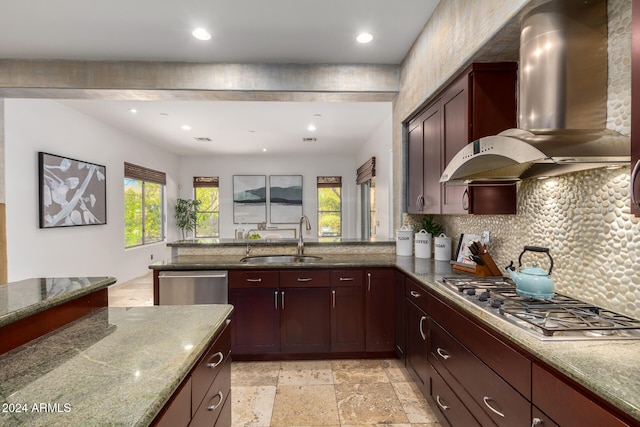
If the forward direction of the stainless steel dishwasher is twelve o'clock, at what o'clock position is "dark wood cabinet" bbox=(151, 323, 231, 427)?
The dark wood cabinet is roughly at 12 o'clock from the stainless steel dishwasher.

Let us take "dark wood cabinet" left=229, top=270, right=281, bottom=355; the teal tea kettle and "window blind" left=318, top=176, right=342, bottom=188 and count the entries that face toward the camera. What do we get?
2

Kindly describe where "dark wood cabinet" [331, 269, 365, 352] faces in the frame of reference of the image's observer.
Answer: facing the viewer

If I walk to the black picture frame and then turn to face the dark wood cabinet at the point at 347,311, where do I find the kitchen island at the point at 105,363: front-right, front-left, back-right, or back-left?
front-right

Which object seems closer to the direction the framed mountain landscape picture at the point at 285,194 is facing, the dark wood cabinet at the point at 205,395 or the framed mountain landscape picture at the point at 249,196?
the dark wood cabinet

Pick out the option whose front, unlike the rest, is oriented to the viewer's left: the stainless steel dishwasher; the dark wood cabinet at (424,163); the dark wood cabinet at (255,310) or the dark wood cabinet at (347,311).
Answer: the dark wood cabinet at (424,163)

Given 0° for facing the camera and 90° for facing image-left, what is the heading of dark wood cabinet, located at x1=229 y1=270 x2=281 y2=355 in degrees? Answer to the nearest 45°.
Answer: approximately 0°

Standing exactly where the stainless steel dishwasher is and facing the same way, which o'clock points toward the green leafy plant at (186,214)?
The green leafy plant is roughly at 6 o'clock from the stainless steel dishwasher.

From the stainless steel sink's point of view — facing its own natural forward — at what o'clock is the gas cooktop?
The gas cooktop is roughly at 11 o'clock from the stainless steel sink.

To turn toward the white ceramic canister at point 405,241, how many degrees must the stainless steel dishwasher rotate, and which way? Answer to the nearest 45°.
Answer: approximately 90° to its left

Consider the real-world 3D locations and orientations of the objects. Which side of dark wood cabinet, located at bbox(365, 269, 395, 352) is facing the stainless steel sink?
right
